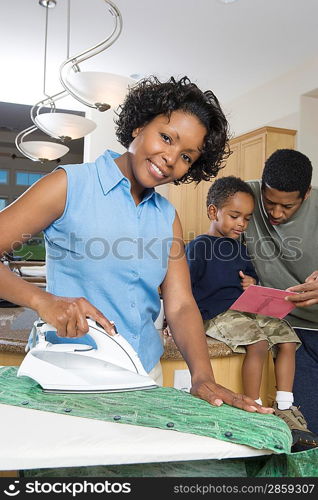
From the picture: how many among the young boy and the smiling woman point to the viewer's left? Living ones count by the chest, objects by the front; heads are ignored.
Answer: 0

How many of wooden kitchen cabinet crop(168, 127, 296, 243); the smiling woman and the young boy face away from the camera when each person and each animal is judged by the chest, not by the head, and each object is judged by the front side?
0

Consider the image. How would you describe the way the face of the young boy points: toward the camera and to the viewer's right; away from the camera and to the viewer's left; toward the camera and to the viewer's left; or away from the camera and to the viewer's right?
toward the camera and to the viewer's right

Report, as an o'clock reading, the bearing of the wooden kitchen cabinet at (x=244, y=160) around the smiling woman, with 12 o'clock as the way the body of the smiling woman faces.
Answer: The wooden kitchen cabinet is roughly at 8 o'clock from the smiling woman.

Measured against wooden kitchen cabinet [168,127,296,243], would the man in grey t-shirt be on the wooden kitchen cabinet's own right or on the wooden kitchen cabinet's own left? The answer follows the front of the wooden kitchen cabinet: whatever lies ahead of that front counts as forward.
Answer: on the wooden kitchen cabinet's own left

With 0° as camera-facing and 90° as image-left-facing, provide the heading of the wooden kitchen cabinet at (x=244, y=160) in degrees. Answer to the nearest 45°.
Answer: approximately 45°

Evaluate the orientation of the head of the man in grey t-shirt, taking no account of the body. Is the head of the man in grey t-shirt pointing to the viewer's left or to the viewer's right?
to the viewer's left

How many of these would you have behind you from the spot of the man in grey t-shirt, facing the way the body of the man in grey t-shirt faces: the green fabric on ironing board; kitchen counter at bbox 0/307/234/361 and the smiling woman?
0

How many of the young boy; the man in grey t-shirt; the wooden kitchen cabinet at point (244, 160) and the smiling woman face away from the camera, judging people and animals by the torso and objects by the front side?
0

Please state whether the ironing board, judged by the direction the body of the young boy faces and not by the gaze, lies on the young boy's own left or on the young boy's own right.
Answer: on the young boy's own right

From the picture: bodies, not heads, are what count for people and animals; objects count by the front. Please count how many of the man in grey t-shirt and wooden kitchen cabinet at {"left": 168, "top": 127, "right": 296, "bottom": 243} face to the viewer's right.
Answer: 0

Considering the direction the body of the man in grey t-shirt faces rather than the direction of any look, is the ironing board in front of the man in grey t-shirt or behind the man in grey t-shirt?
in front

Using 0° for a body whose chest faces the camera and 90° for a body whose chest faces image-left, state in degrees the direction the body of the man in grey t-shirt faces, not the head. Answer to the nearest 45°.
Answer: approximately 45°

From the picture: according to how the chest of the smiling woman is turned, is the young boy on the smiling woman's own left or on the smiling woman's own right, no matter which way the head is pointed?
on the smiling woman's own left

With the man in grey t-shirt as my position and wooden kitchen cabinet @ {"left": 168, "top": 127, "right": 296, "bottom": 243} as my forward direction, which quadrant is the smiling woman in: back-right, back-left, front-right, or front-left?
back-left

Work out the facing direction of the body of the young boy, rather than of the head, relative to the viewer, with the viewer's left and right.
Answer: facing the viewer and to the right of the viewer

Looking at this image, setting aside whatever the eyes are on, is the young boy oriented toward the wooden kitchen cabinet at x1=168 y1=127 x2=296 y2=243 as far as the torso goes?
no
